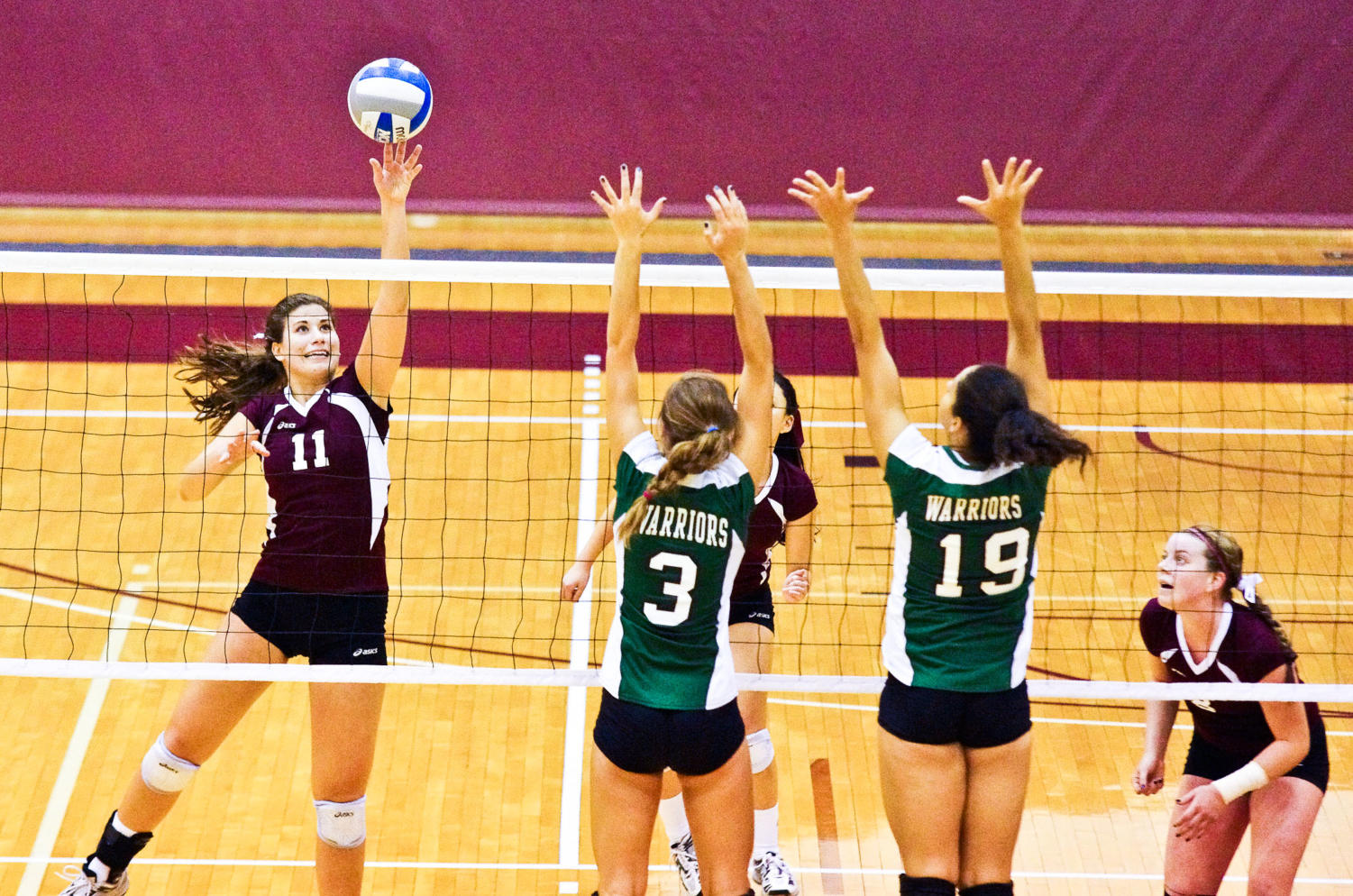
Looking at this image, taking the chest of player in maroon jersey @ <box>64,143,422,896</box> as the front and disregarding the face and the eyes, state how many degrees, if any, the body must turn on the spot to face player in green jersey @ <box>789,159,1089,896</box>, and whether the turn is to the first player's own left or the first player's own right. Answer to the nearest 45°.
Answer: approximately 45° to the first player's own left

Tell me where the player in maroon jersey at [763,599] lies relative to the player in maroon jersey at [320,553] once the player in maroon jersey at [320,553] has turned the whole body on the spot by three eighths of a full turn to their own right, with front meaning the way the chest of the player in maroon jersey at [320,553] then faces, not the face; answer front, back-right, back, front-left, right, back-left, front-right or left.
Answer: back-right

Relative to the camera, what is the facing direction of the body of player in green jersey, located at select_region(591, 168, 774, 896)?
away from the camera

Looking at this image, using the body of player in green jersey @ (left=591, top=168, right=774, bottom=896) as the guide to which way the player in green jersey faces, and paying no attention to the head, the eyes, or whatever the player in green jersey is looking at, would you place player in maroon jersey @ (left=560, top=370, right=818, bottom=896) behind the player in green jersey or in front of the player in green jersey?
in front

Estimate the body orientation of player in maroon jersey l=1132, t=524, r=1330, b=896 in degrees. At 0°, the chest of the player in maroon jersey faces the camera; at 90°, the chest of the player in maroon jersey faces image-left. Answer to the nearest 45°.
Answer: approximately 45°

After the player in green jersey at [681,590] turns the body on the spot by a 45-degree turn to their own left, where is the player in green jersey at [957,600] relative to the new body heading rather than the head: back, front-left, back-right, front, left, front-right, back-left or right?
back-right

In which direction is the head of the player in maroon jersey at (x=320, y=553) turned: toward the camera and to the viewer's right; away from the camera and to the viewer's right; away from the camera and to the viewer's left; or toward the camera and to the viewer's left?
toward the camera and to the viewer's right

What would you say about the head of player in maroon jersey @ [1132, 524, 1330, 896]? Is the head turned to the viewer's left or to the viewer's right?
to the viewer's left

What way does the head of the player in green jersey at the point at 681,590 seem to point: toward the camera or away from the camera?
away from the camera

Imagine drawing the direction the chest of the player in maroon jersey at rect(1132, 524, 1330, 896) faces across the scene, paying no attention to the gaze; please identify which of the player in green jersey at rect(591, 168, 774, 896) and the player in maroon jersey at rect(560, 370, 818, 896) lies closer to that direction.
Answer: the player in green jersey
